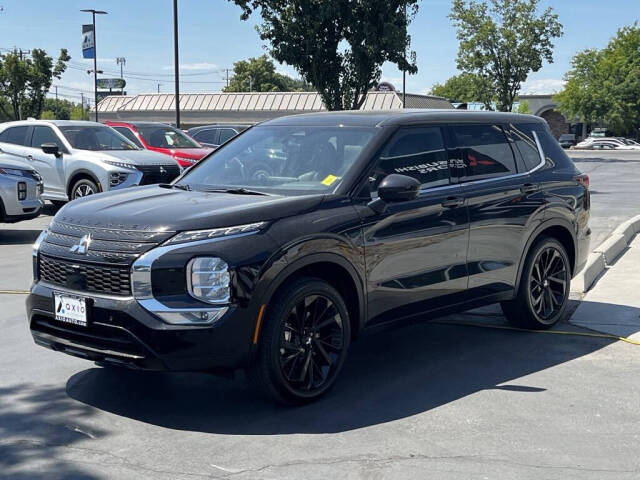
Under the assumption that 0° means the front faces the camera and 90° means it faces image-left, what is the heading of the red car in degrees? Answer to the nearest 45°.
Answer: approximately 315°

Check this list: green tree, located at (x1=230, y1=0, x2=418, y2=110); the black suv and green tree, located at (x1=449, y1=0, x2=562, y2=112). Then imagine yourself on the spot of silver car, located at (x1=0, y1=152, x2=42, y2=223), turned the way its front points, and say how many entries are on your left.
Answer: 2

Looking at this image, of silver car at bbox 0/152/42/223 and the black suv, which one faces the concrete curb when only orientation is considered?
the silver car

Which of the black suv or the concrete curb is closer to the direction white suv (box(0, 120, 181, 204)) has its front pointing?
the concrete curb

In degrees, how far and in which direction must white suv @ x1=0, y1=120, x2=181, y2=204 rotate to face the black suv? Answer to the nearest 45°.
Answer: approximately 45° to its right

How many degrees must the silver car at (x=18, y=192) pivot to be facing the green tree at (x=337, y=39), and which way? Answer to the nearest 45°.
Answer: approximately 90° to its left

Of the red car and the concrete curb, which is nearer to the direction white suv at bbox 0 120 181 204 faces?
the concrete curb

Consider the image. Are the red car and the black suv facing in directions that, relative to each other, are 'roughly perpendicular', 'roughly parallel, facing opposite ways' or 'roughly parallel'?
roughly perpendicular

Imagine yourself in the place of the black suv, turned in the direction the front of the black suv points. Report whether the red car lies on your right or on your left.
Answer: on your right

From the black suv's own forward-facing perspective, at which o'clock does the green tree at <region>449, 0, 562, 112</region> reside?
The green tree is roughly at 5 o'clock from the black suv.

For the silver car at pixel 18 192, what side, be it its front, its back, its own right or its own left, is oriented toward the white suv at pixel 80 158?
left
